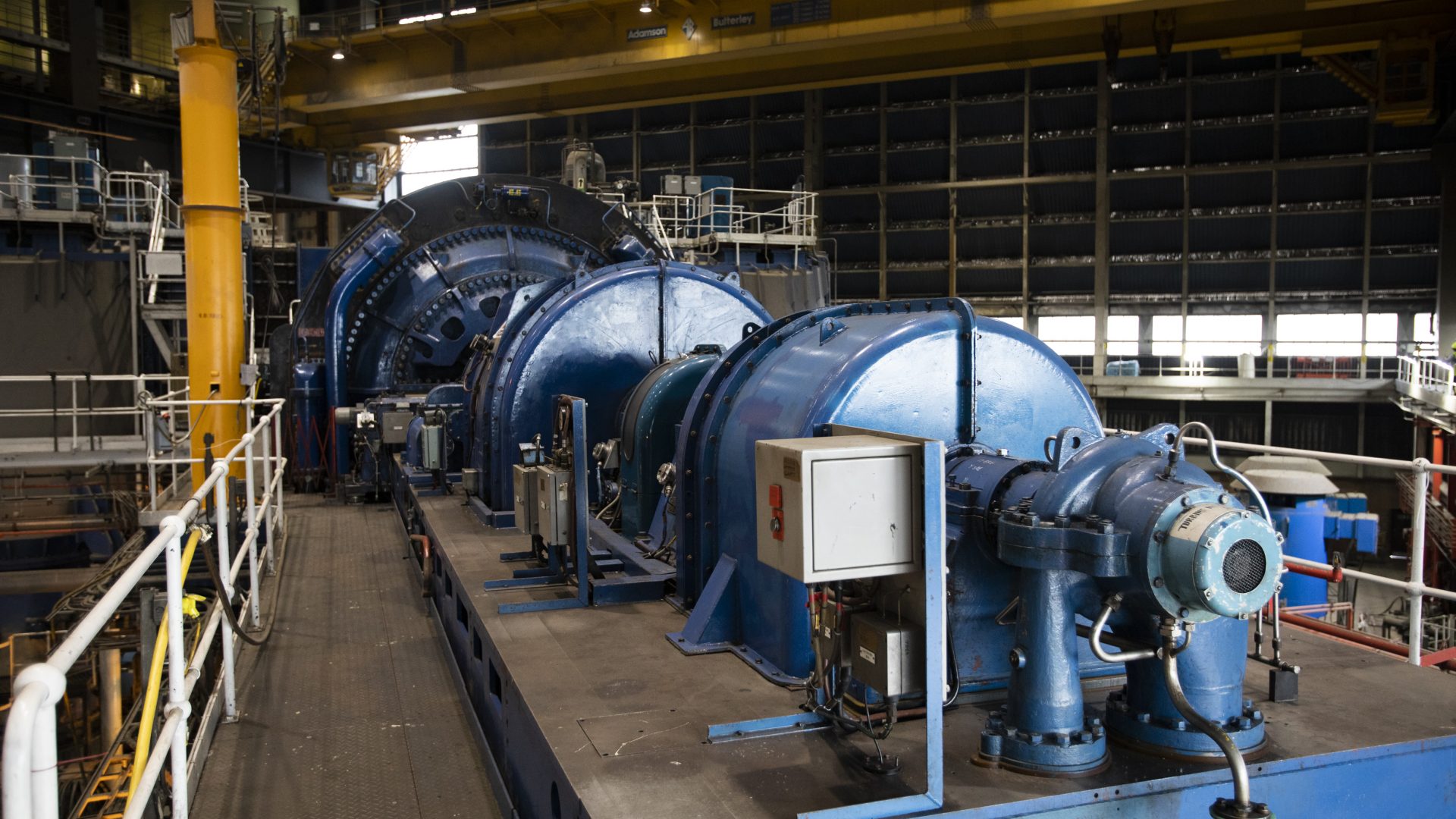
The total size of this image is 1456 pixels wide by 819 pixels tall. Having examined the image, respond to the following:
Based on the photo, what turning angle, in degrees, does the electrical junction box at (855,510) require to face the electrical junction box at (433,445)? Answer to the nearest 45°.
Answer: approximately 180°

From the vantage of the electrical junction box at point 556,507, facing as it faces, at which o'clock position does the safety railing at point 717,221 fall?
The safety railing is roughly at 5 o'clock from the electrical junction box.

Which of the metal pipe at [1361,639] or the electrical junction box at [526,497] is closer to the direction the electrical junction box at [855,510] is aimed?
the metal pipe

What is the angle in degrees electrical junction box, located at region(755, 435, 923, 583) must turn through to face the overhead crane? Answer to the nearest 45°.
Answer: approximately 135° to its left

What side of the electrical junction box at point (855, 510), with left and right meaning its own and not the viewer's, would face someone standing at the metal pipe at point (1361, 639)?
left

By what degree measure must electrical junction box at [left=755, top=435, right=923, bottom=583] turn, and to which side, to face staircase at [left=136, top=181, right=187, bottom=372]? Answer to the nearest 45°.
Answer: approximately 180°

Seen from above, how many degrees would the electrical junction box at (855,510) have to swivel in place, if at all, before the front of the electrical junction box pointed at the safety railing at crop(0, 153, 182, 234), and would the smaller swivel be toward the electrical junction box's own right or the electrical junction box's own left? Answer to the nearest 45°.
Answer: approximately 180°

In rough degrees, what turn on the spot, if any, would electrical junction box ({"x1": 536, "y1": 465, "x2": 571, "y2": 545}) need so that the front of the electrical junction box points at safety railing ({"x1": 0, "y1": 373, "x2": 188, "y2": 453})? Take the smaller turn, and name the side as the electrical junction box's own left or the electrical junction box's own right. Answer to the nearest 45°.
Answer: approximately 90° to the electrical junction box's own right

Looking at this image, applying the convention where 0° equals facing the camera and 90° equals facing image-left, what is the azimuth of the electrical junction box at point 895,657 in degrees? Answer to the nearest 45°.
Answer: approximately 45°

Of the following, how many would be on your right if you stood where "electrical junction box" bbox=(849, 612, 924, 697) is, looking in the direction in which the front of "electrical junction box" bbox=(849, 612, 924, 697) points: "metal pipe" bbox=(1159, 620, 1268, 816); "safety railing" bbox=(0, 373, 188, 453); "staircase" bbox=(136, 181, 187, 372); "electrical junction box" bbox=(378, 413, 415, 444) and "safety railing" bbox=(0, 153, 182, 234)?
4

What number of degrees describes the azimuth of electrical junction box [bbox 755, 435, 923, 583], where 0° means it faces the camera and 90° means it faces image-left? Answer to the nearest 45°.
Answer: approximately 315°

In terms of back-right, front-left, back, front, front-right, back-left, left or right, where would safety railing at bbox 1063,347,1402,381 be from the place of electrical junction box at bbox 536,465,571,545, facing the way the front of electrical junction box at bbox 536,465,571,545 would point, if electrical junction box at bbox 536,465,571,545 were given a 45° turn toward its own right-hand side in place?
back-right

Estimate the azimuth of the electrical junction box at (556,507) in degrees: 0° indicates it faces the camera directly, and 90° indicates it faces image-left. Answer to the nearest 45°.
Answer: approximately 45°

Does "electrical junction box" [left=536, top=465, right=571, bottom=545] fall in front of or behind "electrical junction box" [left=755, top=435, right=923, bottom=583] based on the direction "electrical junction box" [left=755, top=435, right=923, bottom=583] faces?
behind
